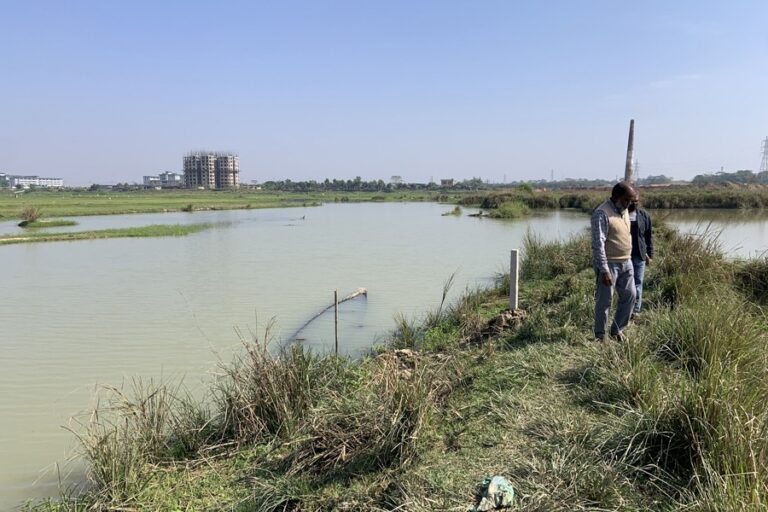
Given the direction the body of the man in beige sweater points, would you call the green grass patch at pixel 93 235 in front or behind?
behind

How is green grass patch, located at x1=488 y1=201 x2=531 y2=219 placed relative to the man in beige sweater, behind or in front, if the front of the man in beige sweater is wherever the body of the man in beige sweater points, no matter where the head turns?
behind

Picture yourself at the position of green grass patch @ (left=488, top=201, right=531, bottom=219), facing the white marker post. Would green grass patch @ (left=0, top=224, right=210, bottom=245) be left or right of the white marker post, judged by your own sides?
right

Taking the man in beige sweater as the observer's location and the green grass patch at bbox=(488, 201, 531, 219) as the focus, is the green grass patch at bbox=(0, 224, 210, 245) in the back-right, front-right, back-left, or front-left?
front-left

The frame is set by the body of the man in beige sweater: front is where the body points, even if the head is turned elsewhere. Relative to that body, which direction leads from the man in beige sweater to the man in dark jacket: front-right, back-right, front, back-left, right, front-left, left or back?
back-left

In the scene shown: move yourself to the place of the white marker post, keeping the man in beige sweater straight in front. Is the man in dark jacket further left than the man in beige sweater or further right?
left
